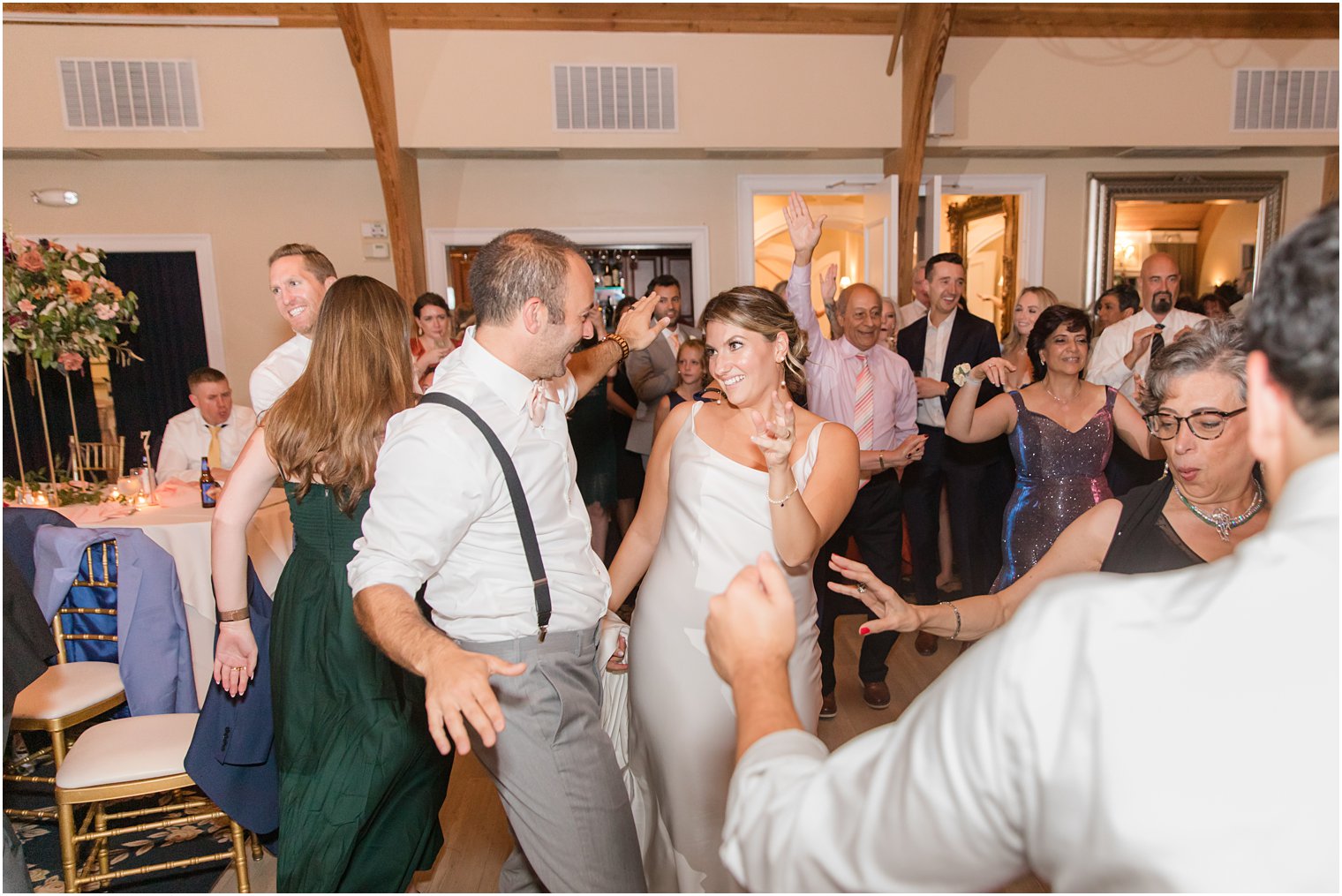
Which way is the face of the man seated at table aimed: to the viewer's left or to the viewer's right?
to the viewer's right

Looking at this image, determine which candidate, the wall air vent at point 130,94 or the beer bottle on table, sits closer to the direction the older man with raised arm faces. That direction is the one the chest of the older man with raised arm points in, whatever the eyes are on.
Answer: the beer bottle on table

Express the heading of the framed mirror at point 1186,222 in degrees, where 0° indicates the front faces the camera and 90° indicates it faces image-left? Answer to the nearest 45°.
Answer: approximately 0°

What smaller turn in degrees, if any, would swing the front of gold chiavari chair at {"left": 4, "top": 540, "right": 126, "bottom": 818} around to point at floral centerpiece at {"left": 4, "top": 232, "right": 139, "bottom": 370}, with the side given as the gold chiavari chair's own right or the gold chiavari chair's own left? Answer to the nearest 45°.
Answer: approximately 135° to the gold chiavari chair's own right

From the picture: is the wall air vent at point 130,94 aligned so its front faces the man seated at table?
yes

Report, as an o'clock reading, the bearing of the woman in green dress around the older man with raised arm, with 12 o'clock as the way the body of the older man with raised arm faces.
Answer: The woman in green dress is roughly at 1 o'clock from the older man with raised arm.

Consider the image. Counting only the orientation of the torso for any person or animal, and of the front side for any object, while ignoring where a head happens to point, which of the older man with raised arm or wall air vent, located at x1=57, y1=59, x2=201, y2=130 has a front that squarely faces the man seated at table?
the wall air vent

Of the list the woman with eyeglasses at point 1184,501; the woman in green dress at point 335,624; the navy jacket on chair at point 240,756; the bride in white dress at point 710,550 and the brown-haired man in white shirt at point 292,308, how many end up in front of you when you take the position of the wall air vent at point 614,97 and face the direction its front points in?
5

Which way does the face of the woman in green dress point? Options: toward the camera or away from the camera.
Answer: away from the camera

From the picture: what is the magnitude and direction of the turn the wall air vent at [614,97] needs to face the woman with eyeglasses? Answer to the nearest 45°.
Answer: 0° — it already faces them

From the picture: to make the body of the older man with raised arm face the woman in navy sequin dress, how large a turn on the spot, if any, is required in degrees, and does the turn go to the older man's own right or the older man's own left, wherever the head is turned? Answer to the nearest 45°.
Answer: approximately 45° to the older man's own left

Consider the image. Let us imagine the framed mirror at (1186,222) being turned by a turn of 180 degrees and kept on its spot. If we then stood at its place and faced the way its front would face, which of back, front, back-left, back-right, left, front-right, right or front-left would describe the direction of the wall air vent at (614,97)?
back-left
